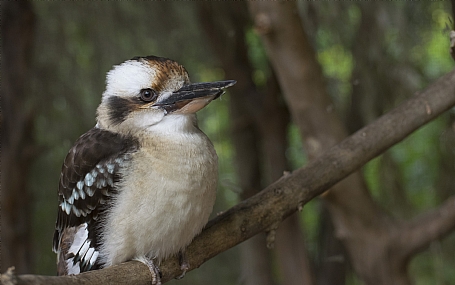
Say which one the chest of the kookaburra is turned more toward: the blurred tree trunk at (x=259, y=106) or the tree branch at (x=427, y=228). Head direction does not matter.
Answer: the tree branch

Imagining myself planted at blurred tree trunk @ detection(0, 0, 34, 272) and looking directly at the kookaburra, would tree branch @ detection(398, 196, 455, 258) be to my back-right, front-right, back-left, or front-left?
front-left

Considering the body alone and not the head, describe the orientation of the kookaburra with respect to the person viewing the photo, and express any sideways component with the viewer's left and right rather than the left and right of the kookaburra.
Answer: facing the viewer and to the right of the viewer

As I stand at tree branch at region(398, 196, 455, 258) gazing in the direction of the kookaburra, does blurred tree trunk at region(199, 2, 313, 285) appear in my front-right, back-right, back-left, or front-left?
front-right

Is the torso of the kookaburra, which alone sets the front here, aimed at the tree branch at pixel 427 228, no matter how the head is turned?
no

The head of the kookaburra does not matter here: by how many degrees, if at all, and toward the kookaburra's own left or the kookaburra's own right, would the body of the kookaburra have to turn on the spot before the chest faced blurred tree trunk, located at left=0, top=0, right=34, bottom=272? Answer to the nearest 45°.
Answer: approximately 180°

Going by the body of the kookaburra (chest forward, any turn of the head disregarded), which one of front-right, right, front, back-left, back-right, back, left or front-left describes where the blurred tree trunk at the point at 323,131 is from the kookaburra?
left

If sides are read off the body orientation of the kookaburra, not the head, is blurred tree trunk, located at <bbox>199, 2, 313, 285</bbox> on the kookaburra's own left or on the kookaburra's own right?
on the kookaburra's own left
